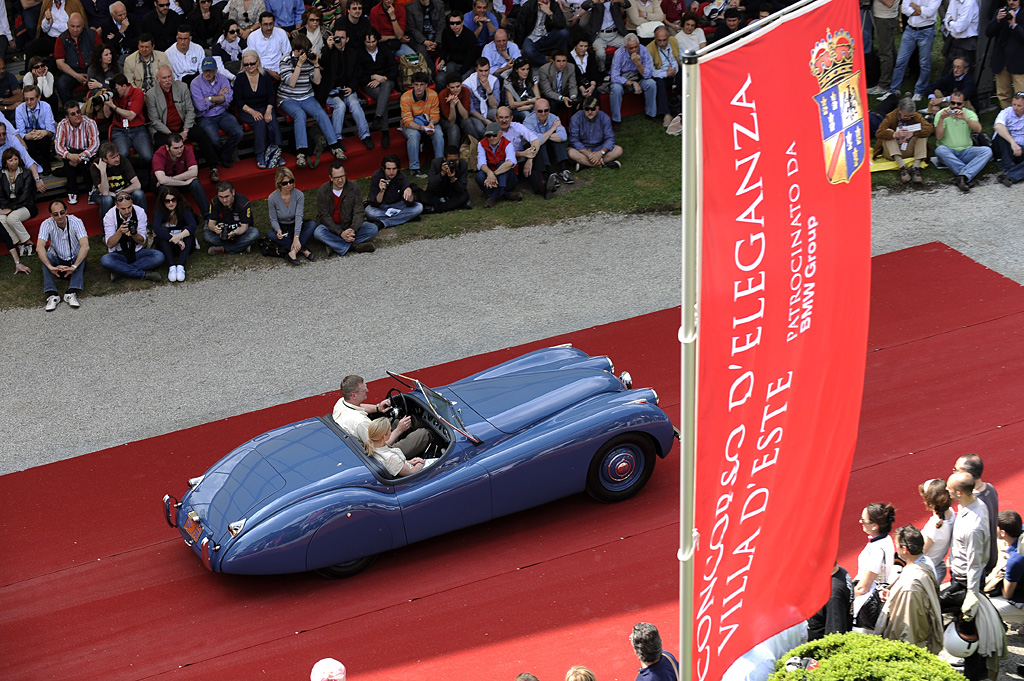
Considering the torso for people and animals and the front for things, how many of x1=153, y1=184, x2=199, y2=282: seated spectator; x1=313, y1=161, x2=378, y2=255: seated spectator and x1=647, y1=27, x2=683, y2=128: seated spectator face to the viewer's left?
0

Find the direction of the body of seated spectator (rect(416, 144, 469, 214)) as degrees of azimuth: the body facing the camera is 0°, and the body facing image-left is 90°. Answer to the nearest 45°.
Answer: approximately 0°

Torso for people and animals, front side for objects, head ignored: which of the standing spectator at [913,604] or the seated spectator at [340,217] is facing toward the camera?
the seated spectator

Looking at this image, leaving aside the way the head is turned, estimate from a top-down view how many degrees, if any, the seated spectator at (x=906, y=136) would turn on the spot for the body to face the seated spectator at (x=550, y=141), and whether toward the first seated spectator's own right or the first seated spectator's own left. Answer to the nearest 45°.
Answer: approximately 90° to the first seated spectator's own right

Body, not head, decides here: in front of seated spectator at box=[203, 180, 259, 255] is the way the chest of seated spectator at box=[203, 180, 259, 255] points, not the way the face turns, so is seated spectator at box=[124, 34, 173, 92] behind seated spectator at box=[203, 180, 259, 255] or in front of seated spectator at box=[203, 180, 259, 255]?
behind

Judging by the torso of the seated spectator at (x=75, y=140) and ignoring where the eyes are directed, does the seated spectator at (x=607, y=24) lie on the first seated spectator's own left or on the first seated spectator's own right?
on the first seated spectator's own left

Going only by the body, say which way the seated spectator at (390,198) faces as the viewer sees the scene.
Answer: toward the camera

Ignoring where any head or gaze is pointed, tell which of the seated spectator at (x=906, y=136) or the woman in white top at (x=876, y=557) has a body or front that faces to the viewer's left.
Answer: the woman in white top

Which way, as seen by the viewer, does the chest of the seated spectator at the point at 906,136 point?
toward the camera

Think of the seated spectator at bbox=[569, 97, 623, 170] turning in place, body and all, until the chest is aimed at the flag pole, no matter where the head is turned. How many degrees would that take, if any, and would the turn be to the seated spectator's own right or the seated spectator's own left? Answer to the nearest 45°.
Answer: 0° — they already face it

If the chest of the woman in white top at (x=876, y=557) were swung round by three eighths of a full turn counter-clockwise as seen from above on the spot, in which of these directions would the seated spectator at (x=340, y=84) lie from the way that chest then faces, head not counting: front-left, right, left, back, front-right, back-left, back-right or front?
back

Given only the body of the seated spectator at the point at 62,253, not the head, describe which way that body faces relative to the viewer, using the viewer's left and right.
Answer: facing the viewer
